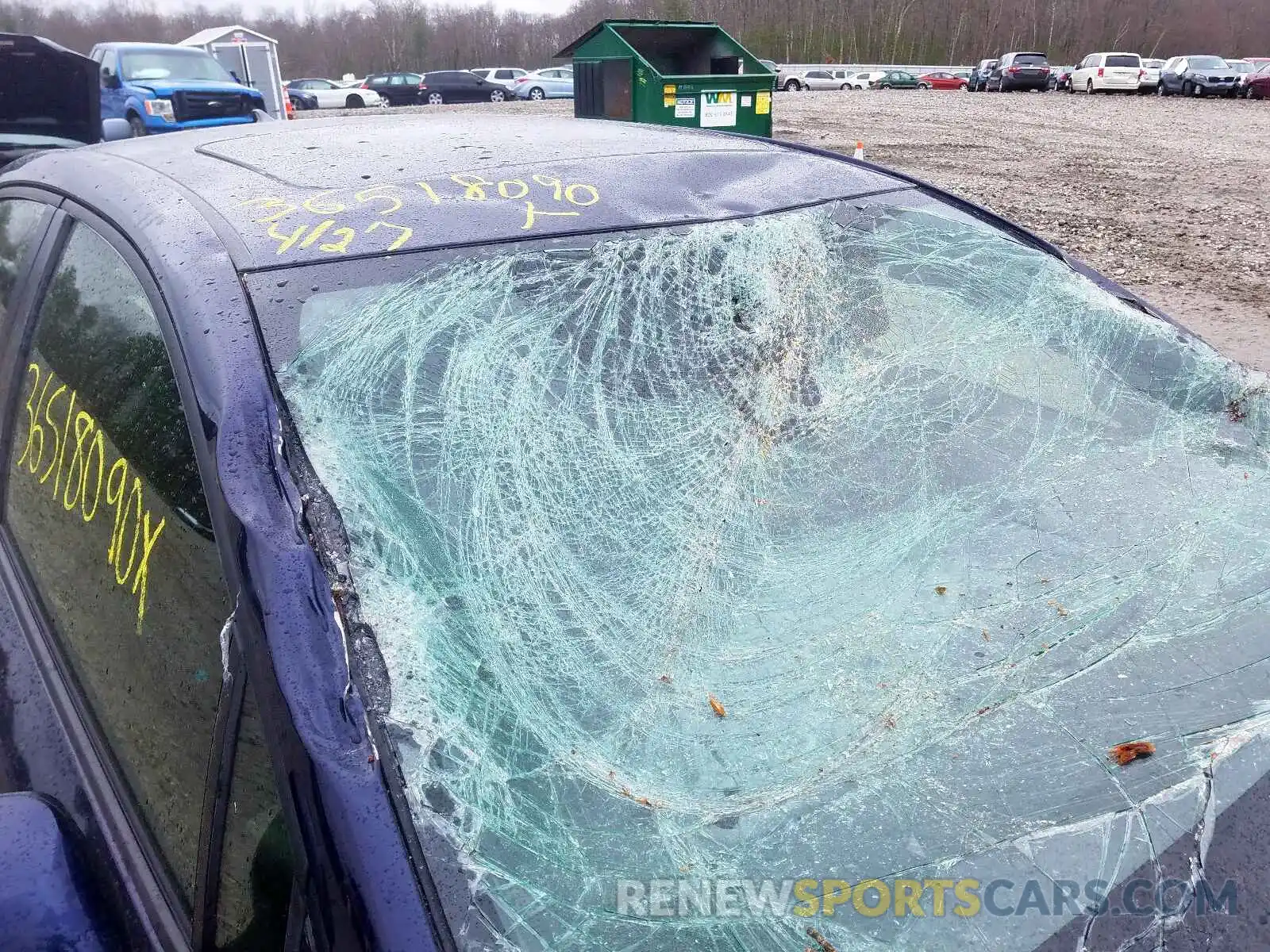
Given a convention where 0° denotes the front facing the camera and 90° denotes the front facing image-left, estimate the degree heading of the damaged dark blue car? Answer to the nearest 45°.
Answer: approximately 315°

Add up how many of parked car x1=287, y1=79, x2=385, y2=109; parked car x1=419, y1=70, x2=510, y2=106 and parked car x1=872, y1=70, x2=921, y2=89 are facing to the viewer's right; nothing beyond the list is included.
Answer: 2

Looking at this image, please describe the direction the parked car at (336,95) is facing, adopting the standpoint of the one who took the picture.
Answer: facing to the right of the viewer

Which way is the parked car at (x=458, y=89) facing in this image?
to the viewer's right

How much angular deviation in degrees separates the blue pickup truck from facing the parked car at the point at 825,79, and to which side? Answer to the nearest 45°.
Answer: approximately 90° to its left

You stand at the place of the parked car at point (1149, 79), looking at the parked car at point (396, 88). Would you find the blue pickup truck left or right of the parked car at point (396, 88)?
left

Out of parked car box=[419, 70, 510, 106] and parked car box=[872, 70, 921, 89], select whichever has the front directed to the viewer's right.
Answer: parked car box=[419, 70, 510, 106]

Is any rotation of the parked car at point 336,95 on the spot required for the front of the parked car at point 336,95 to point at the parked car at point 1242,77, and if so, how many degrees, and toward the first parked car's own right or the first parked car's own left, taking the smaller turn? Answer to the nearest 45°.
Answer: approximately 45° to the first parked car's own right

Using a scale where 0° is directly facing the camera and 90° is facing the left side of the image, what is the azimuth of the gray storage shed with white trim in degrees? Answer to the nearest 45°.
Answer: approximately 315°
